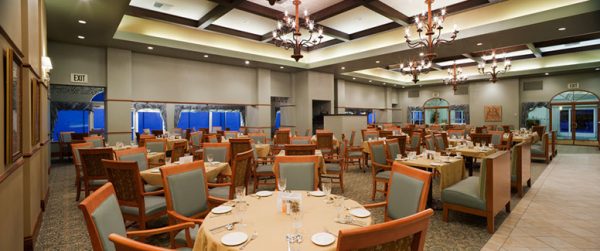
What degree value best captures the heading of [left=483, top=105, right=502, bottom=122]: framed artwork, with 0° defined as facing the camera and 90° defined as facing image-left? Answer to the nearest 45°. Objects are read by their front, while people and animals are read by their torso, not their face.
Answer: approximately 0°

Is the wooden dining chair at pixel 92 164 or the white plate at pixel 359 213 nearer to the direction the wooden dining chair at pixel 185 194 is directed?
the white plate

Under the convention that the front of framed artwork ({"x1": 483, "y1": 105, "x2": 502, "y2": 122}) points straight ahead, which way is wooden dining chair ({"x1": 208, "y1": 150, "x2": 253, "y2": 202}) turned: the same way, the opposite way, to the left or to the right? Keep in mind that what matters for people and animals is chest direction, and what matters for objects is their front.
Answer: to the right

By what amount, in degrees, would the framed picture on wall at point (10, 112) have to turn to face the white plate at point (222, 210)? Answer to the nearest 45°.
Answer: approximately 45° to its right

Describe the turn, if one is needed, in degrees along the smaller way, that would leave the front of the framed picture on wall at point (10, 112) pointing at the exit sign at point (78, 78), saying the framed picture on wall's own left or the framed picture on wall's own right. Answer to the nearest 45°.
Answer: approximately 90° to the framed picture on wall's own left

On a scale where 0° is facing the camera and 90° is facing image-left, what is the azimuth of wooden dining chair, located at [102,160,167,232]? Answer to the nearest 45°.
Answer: approximately 225°
